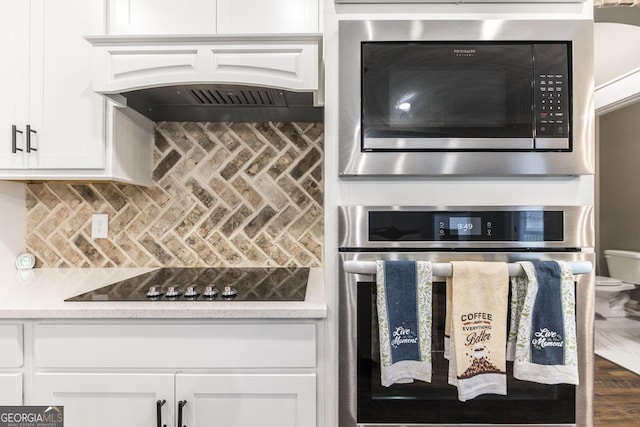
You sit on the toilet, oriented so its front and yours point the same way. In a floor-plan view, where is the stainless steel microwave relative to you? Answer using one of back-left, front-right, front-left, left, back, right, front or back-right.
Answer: front-left

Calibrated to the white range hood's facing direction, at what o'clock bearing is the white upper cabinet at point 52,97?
The white upper cabinet is roughly at 4 o'clock from the white range hood.

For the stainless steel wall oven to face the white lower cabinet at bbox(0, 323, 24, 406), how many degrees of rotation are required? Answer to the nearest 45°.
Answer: approximately 90° to its right

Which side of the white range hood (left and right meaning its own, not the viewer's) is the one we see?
front

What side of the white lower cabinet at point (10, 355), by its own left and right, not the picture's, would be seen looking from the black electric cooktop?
left

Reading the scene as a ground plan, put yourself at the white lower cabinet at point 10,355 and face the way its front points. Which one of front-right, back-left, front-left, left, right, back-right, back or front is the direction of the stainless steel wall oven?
front-left

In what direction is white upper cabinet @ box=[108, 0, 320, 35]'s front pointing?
toward the camera

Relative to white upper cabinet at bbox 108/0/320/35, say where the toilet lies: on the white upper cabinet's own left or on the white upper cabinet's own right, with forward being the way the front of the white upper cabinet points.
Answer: on the white upper cabinet's own left

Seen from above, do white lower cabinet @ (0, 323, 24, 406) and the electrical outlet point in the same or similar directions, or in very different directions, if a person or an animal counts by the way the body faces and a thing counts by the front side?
same or similar directions

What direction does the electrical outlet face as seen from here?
toward the camera

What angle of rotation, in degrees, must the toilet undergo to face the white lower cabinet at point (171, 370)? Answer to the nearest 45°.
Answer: approximately 45° to its left

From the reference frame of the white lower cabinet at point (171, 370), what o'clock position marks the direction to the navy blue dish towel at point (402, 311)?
The navy blue dish towel is roughly at 10 o'clock from the white lower cabinet.

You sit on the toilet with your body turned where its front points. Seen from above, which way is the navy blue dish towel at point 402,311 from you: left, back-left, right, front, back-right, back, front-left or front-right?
front-left

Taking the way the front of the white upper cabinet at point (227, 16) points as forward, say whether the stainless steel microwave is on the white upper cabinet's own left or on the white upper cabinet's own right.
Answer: on the white upper cabinet's own left

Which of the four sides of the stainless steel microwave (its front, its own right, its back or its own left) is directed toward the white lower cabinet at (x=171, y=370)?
right
